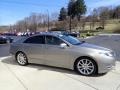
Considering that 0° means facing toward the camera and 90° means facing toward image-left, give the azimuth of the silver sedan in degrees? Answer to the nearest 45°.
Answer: approximately 315°
